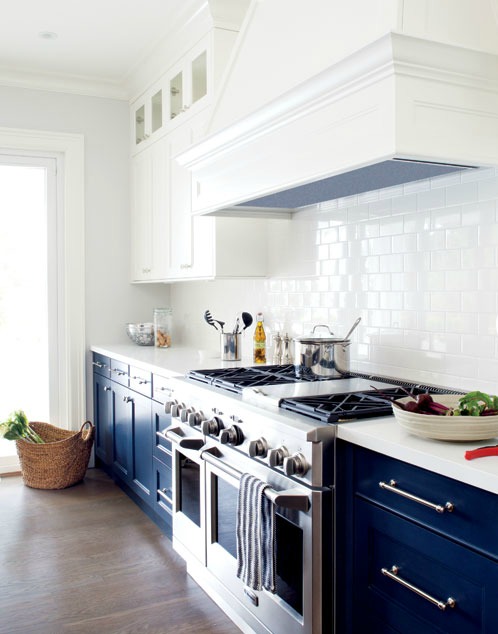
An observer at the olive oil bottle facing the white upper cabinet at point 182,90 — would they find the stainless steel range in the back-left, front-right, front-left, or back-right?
back-left

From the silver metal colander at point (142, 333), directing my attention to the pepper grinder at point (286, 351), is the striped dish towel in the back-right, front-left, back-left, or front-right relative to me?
front-right

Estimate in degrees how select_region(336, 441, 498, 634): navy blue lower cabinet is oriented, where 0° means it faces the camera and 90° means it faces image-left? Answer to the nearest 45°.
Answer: approximately 45°

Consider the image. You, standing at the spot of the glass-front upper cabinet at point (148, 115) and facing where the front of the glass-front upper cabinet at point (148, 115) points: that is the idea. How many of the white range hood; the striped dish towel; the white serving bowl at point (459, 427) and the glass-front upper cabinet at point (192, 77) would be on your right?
0

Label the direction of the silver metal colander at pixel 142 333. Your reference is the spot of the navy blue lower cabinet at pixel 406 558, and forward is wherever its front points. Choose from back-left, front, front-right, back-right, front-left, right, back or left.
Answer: right

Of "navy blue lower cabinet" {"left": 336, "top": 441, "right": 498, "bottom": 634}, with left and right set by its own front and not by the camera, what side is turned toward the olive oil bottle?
right

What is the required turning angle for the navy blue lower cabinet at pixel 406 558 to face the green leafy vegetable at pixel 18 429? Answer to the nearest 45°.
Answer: approximately 90° to its right

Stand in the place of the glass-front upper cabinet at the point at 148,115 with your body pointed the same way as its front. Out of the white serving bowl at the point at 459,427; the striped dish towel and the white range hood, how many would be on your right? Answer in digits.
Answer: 0

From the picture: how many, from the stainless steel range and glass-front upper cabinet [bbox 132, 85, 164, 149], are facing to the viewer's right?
0

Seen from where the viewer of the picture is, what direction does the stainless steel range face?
facing the viewer and to the left of the viewer

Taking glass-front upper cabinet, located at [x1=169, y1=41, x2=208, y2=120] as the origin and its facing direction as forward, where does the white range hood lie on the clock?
The white range hood is roughly at 10 o'clock from the glass-front upper cabinet.

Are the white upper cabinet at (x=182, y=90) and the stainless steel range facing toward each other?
no

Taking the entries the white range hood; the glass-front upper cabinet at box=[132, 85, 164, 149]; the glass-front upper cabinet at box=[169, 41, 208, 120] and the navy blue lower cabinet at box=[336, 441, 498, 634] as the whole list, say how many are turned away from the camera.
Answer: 0

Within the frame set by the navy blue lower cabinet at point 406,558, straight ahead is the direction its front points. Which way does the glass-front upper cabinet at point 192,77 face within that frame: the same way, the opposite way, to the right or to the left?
the same way

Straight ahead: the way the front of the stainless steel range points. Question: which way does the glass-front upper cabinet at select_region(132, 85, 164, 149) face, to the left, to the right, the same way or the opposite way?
the same way

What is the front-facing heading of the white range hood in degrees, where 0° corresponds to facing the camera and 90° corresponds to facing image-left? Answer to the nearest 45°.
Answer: approximately 45°

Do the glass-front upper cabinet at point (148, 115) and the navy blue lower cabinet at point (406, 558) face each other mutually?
no

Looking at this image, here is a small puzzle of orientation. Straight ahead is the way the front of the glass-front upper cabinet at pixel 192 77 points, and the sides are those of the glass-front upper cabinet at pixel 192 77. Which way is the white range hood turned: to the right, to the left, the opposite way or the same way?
the same way

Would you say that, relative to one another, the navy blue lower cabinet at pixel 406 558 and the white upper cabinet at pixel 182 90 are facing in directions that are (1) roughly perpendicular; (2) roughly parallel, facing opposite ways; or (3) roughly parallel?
roughly parallel

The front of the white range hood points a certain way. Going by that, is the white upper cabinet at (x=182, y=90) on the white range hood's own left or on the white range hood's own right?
on the white range hood's own right
